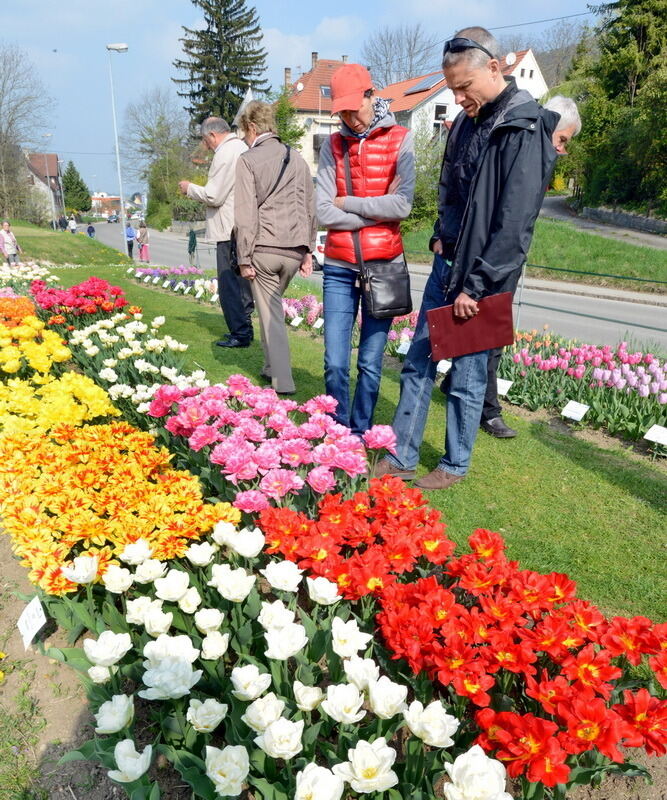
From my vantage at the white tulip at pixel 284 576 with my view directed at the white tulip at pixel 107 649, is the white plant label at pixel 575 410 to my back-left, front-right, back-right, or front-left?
back-right

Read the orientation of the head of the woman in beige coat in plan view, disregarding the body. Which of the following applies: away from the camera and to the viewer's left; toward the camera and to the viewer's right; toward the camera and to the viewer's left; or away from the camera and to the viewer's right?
away from the camera and to the viewer's left

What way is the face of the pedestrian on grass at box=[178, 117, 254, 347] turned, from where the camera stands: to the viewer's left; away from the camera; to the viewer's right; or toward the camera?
to the viewer's left

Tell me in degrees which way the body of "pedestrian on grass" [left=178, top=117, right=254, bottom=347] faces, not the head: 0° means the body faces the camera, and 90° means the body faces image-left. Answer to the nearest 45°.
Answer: approximately 90°

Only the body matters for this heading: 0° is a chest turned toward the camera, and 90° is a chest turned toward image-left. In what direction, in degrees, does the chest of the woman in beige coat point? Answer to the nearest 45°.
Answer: approximately 135°

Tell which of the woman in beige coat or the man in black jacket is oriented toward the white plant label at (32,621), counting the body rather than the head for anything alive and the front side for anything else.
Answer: the man in black jacket

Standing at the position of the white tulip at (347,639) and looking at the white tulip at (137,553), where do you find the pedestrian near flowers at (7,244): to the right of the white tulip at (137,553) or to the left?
right

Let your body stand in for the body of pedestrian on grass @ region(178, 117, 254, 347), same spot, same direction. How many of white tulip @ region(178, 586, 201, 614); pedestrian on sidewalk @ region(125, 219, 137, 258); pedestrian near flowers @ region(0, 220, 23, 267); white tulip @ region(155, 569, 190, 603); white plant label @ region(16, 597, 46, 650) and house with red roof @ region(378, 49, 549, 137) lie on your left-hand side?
3

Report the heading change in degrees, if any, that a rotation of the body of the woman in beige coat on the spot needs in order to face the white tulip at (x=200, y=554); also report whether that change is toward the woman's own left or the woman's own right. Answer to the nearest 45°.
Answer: approximately 135° to the woman's own left

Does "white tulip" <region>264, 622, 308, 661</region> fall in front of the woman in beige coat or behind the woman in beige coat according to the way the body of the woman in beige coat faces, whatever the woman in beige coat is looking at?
behind

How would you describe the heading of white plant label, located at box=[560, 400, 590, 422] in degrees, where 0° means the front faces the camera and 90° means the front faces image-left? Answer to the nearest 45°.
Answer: approximately 45°
